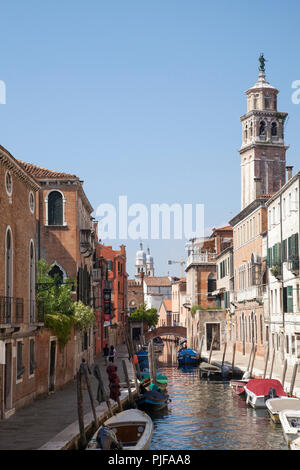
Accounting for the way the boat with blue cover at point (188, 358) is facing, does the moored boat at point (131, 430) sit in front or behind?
in front

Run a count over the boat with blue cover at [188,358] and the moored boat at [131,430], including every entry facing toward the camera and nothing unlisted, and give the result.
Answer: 1

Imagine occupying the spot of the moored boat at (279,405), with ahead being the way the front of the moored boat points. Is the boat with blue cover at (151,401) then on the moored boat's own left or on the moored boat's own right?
on the moored boat's own right

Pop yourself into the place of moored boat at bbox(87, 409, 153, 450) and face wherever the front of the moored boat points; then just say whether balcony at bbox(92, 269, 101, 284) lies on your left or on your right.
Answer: on your left

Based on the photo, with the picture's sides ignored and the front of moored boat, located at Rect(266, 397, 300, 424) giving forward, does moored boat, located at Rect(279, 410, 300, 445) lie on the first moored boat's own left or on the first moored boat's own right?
on the first moored boat's own left

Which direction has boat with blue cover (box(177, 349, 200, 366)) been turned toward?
toward the camera

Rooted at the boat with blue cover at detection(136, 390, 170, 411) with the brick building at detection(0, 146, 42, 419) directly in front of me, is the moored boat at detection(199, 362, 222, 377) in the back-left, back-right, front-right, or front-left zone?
back-right

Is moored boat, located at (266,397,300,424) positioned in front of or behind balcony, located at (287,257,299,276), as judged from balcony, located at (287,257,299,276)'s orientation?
in front
